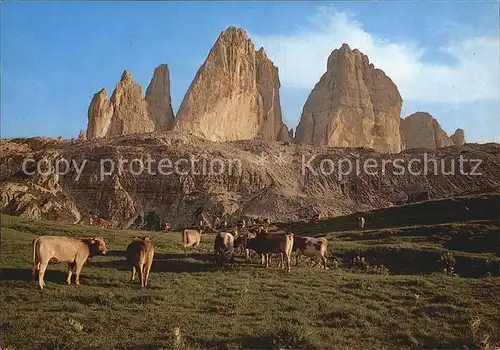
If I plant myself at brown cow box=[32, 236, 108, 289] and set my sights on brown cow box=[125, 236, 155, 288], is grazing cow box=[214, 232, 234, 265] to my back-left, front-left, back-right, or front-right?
front-left

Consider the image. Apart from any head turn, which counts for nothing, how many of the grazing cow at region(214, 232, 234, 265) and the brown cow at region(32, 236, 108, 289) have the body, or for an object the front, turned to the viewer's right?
1

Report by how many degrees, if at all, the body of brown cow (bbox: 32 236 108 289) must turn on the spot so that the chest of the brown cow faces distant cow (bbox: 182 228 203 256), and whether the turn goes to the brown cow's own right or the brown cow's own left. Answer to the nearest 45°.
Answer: approximately 45° to the brown cow's own left

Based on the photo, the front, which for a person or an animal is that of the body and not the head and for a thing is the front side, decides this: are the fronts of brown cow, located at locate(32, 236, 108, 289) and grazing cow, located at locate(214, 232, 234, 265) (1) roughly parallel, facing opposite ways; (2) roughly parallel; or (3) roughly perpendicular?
roughly perpendicular

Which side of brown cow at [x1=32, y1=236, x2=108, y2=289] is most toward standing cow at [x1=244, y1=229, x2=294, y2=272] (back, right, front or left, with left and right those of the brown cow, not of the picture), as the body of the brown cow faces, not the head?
front

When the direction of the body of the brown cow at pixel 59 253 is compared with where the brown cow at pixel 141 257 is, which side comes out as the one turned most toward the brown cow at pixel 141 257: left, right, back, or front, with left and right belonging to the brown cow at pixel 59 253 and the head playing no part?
front

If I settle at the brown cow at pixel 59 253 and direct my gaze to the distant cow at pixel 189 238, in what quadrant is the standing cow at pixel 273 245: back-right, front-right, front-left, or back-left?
front-right

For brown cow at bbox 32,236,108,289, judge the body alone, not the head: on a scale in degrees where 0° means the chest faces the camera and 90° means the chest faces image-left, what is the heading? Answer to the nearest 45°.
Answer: approximately 270°

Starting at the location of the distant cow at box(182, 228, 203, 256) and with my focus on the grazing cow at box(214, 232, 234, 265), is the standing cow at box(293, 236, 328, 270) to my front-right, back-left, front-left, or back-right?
front-left
